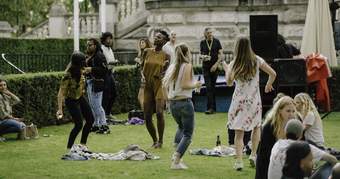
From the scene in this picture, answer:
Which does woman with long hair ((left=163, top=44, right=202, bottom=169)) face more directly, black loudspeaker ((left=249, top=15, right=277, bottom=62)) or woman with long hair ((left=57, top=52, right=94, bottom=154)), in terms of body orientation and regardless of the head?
the black loudspeaker

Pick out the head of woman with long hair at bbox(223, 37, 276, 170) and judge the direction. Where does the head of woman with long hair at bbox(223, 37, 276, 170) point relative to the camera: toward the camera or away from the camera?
away from the camera

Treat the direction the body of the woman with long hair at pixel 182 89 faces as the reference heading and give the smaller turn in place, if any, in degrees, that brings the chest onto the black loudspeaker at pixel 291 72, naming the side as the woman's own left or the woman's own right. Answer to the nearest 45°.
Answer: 0° — they already face it

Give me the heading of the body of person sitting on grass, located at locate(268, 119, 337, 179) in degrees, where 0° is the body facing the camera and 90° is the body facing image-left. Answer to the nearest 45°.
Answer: approximately 225°

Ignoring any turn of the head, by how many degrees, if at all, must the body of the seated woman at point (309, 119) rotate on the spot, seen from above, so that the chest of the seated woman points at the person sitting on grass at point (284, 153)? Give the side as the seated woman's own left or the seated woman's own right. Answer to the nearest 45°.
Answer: approximately 90° to the seated woman's own left

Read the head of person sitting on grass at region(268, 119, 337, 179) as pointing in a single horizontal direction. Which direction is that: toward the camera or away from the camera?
away from the camera

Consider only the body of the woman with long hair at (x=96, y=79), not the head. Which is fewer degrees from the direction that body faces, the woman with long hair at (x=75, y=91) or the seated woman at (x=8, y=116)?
the seated woman

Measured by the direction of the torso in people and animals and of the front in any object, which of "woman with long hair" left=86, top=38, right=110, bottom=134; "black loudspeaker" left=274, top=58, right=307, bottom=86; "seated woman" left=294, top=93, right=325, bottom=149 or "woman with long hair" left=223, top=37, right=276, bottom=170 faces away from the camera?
"woman with long hair" left=223, top=37, right=276, bottom=170

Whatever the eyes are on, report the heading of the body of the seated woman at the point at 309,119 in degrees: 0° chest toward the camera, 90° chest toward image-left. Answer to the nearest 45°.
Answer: approximately 90°

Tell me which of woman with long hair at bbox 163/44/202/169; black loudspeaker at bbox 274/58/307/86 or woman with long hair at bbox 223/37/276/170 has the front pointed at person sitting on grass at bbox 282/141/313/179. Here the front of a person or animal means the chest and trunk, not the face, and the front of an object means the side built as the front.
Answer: the black loudspeaker
